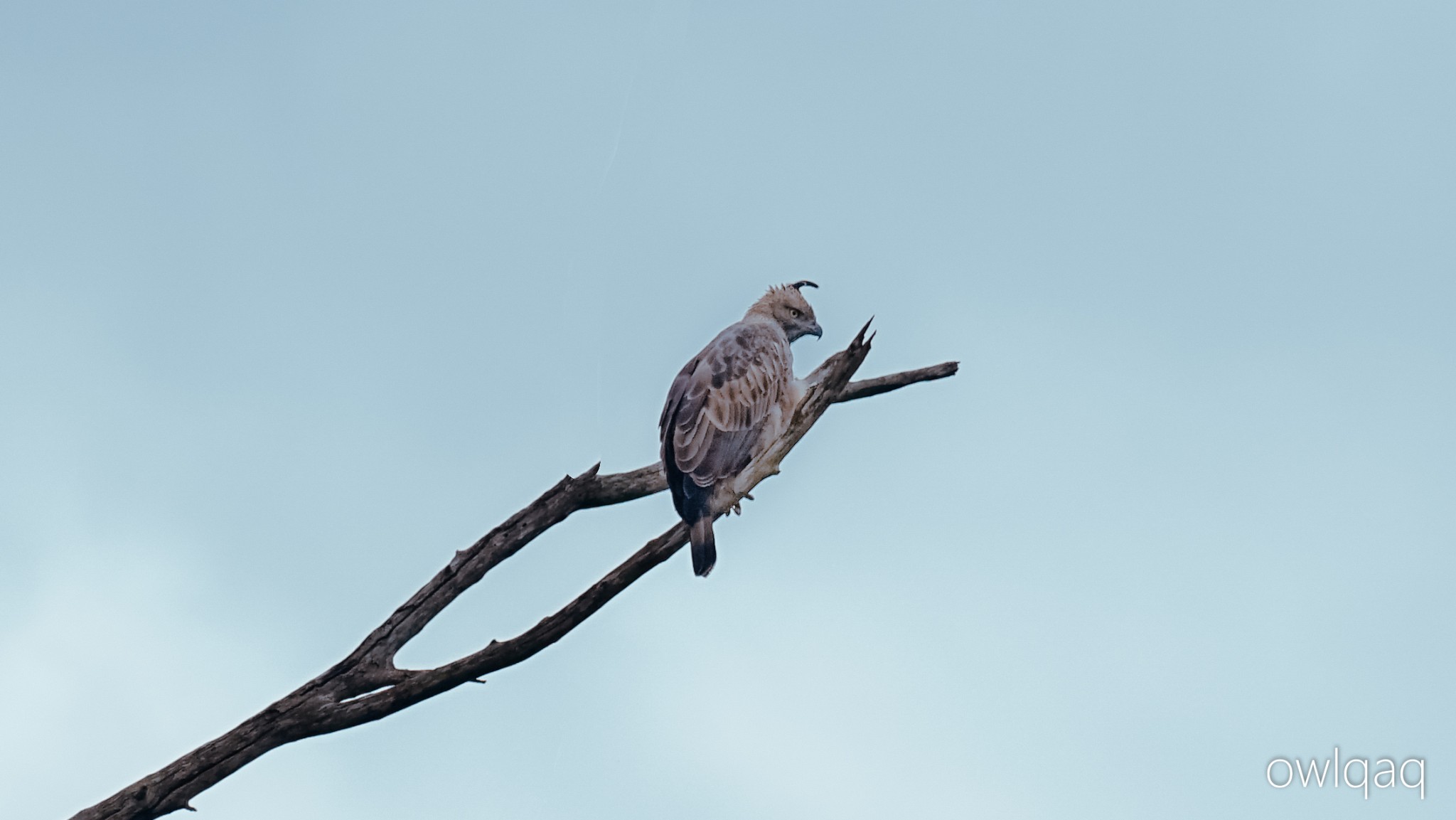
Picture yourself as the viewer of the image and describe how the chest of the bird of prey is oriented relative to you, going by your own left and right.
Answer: facing away from the viewer and to the right of the viewer
